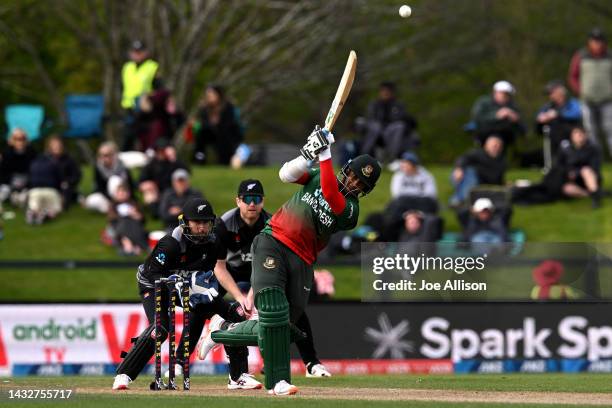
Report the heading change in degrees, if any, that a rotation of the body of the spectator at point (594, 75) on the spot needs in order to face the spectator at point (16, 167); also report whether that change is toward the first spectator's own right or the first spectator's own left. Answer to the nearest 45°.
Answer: approximately 90° to the first spectator's own right

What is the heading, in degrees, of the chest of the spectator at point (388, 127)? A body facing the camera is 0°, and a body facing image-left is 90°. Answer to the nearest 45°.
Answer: approximately 0°

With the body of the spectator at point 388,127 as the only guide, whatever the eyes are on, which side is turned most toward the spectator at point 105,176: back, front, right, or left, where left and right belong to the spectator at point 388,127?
right

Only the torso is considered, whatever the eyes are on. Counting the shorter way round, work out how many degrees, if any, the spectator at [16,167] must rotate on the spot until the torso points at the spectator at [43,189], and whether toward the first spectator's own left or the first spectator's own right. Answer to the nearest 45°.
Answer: approximately 45° to the first spectator's own left

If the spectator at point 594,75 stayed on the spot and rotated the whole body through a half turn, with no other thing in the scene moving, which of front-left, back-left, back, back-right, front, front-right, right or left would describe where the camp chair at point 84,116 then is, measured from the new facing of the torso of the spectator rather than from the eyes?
left

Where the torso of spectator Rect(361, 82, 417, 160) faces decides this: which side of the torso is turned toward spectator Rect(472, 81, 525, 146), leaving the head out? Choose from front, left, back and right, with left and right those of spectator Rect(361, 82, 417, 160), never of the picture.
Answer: left

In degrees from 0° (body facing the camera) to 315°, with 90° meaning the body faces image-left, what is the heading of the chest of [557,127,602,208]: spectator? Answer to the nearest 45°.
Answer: approximately 0°

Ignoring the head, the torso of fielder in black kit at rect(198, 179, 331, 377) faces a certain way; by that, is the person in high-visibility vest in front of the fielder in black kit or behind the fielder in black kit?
behind

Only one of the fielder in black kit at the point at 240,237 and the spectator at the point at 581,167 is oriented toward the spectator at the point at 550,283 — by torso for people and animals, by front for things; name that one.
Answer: the spectator at the point at 581,167

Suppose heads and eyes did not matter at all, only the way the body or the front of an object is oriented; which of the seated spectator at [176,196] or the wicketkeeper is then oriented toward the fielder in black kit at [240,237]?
the seated spectator
